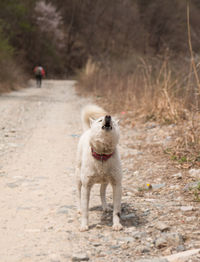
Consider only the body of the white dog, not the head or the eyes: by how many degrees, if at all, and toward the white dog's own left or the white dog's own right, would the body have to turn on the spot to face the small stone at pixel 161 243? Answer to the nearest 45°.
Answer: approximately 45° to the white dog's own left

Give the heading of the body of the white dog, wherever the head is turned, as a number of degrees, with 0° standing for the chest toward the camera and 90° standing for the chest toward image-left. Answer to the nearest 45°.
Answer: approximately 0°

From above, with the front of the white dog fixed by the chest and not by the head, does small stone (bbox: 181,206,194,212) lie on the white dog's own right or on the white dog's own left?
on the white dog's own left

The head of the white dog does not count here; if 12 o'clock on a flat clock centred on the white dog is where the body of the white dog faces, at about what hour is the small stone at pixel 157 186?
The small stone is roughly at 7 o'clock from the white dog.

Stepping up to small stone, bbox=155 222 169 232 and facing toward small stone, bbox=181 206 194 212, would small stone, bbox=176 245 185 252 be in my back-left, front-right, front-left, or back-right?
back-right

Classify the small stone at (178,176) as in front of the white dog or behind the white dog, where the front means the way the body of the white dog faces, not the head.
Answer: behind

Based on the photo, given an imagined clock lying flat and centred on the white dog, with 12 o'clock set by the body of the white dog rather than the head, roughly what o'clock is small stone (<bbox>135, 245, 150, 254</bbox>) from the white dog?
The small stone is roughly at 11 o'clock from the white dog.
